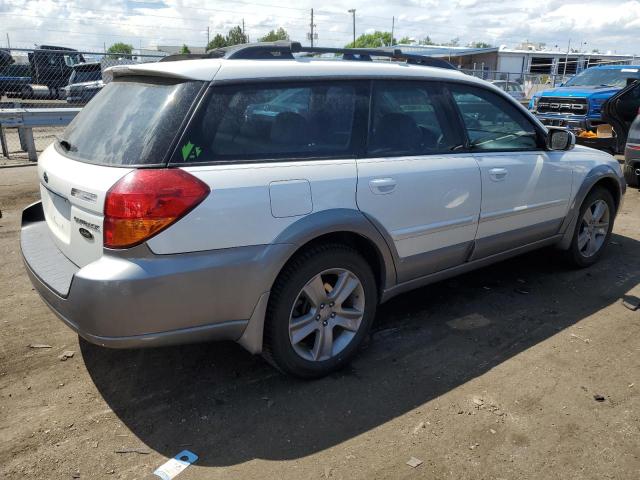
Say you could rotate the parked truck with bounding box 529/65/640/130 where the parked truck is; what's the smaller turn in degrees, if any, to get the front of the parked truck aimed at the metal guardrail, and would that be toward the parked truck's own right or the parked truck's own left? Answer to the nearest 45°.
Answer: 0° — it already faces it

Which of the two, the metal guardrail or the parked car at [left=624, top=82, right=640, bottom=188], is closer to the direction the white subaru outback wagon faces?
the parked car

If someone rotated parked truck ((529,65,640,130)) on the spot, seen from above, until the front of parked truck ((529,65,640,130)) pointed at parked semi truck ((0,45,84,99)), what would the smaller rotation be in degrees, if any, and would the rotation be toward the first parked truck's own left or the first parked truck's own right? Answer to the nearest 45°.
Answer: approximately 45° to the first parked truck's own right

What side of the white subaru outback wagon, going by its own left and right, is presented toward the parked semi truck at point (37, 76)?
left

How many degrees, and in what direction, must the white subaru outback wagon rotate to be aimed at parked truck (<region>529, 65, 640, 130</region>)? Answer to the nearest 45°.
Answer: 0° — it already faces it

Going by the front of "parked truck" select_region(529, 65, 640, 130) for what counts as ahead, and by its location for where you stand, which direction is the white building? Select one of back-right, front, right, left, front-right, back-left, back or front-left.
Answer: back-right

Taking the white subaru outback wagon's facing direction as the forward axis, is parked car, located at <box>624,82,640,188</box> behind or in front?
in front

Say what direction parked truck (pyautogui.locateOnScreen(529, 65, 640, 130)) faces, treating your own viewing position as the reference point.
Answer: facing the viewer and to the left of the viewer

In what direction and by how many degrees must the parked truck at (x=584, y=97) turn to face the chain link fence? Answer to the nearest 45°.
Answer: approximately 45° to its right

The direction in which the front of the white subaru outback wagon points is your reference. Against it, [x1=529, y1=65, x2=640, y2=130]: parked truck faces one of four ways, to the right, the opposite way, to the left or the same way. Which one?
the opposite way

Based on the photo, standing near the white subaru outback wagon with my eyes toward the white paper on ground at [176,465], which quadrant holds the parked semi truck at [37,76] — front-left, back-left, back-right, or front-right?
back-right

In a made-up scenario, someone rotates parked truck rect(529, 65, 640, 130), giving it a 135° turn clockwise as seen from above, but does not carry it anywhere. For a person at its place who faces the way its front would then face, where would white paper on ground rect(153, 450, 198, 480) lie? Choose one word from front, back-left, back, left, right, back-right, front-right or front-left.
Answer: back

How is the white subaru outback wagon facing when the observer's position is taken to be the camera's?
facing away from the viewer and to the right of the viewer

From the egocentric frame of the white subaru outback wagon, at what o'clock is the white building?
The white building is roughly at 11 o'clock from the white subaru outback wagon.
